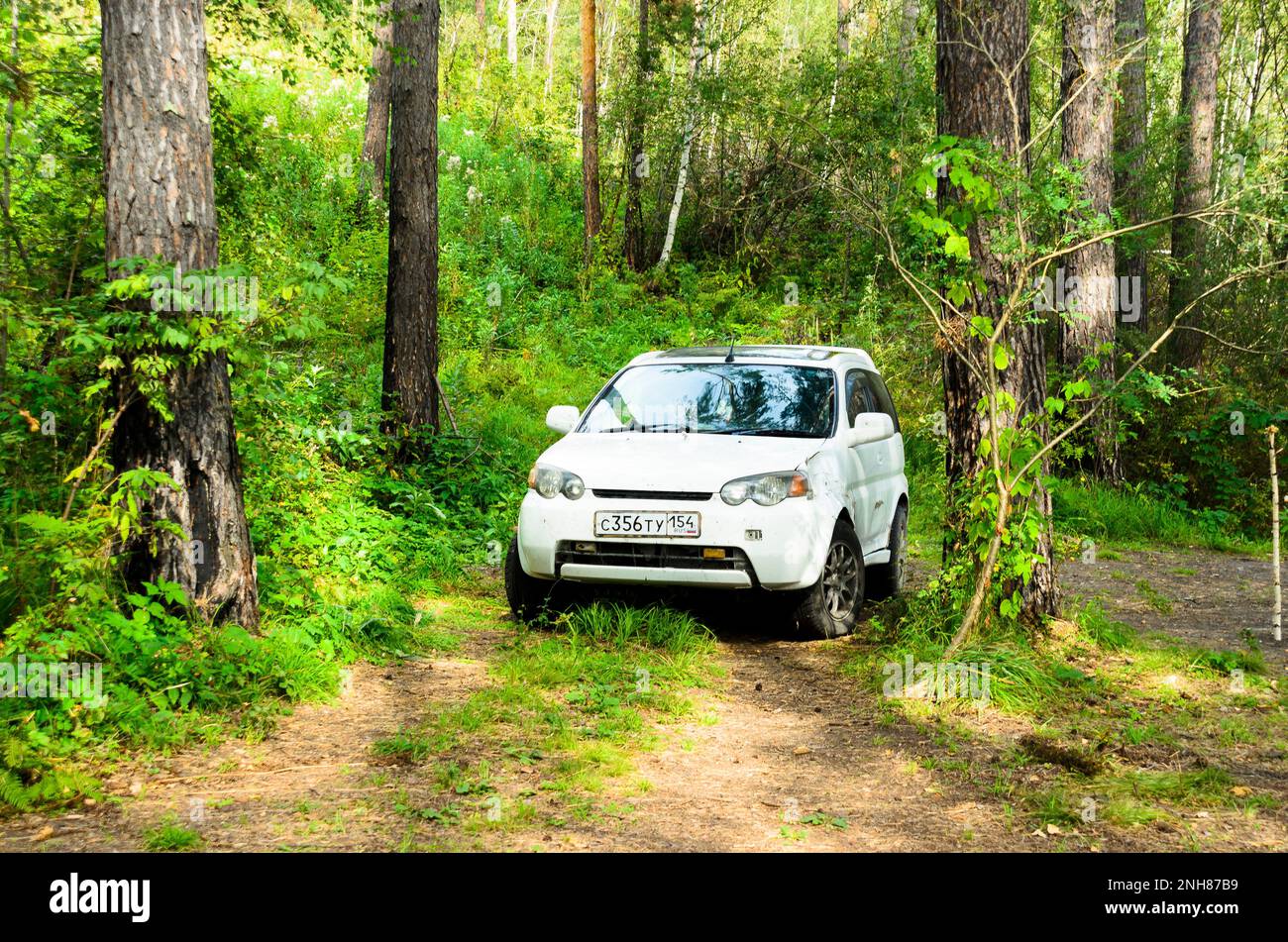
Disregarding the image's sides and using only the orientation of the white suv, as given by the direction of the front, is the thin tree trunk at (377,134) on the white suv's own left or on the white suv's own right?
on the white suv's own right

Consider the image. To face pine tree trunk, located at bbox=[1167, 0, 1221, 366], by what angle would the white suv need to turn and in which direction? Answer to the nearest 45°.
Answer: approximately 180°

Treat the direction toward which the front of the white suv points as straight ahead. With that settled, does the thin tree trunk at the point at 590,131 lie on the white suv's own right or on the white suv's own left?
on the white suv's own right

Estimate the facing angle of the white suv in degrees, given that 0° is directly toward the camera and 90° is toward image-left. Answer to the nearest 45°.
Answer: approximately 45°

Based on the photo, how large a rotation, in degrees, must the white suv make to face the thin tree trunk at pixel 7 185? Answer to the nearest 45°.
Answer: approximately 45° to its right

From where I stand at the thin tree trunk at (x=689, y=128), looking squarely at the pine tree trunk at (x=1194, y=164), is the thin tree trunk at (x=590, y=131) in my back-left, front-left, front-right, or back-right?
back-right

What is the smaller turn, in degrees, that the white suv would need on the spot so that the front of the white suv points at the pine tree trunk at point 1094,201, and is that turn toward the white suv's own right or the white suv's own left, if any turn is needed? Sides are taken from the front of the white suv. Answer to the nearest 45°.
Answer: approximately 180°

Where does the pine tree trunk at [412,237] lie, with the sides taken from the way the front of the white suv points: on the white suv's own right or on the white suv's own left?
on the white suv's own right
